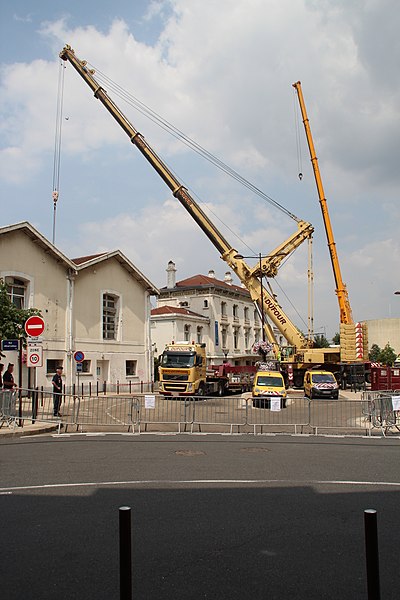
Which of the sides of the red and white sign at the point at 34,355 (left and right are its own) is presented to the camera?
front

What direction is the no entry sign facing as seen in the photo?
toward the camera

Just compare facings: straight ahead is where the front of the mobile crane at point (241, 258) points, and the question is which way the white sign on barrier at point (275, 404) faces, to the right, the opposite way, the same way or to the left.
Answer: to the left

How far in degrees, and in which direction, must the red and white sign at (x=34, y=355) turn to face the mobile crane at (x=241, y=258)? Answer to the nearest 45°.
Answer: approximately 135° to its left

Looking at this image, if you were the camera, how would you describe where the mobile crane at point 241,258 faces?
facing to the left of the viewer

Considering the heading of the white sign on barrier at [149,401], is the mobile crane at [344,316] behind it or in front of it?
behind

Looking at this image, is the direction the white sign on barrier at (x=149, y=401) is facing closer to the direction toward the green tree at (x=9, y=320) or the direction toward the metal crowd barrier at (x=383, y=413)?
the metal crowd barrier

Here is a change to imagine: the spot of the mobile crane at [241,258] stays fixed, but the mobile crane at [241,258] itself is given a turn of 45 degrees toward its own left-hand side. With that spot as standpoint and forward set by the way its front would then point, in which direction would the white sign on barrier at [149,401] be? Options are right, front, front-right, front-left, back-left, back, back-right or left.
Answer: front-left

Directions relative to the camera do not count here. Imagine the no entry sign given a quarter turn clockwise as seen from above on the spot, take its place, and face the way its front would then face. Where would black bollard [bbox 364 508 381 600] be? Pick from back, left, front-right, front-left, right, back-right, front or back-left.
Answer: left

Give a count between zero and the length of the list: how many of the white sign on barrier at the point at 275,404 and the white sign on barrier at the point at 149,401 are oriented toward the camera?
2
